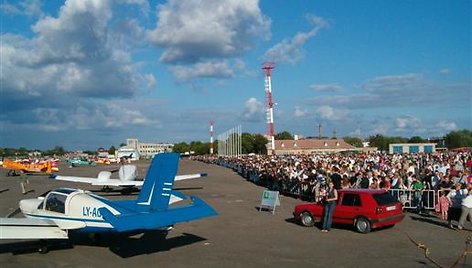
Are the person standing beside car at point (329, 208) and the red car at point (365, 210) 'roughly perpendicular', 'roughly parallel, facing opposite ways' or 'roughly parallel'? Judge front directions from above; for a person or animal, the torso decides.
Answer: roughly perpendicular

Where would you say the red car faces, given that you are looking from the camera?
facing away from the viewer and to the left of the viewer

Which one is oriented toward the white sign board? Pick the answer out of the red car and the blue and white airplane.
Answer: the red car

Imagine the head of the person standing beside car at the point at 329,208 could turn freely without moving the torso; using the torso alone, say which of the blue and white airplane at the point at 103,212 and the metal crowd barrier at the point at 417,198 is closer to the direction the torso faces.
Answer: the blue and white airplane

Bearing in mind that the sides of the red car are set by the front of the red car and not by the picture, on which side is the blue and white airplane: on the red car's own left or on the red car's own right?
on the red car's own left

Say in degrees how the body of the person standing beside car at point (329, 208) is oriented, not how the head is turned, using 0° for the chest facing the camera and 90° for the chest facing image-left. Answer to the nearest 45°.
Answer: approximately 45°

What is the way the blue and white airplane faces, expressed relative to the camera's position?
facing away from the viewer and to the left of the viewer

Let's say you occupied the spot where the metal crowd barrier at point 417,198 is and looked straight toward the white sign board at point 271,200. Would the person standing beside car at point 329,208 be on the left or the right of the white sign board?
left

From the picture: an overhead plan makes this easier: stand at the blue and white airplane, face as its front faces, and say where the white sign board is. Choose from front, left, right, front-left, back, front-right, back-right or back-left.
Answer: right

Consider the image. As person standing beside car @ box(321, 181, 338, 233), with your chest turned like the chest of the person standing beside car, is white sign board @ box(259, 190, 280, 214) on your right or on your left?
on your right

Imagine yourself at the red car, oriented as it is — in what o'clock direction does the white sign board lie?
The white sign board is roughly at 12 o'clock from the red car.

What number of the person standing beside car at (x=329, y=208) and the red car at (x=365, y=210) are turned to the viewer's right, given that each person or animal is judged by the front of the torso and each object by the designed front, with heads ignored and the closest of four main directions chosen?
0

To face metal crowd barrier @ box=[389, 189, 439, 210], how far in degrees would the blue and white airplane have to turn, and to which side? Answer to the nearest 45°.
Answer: approximately 135° to its right

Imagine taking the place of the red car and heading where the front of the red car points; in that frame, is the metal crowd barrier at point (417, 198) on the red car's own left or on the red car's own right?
on the red car's own right

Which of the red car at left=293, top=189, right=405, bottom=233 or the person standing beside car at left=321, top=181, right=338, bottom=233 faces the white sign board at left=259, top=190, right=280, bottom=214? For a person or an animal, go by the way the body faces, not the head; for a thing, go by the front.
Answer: the red car
